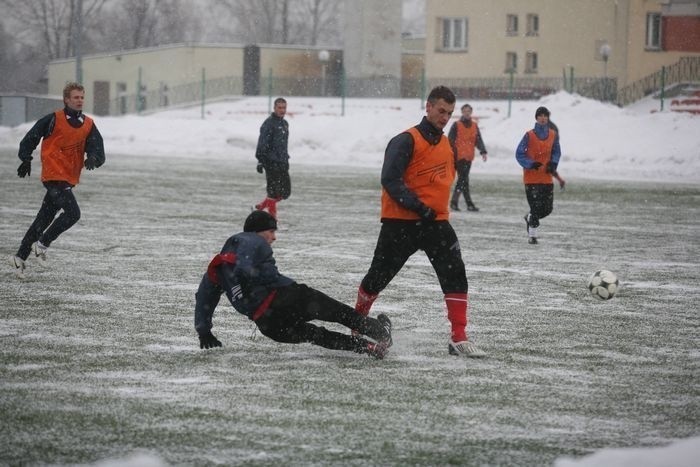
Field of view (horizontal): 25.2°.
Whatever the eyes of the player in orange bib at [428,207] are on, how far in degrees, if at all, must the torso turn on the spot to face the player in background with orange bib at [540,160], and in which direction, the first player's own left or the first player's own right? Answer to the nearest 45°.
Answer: approximately 135° to the first player's own left

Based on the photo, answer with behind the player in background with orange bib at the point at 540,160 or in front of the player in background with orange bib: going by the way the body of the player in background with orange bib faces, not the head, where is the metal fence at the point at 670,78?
behind

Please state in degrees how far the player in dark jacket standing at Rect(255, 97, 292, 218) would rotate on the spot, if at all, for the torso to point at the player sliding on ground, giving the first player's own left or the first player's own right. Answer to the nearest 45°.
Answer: approximately 45° to the first player's own right

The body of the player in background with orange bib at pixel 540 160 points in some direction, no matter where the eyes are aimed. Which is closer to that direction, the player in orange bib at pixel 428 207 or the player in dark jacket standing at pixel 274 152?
the player in orange bib

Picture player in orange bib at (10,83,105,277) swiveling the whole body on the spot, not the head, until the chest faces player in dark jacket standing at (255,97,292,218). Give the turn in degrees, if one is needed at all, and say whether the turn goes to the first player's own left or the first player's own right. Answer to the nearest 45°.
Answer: approximately 90° to the first player's own left

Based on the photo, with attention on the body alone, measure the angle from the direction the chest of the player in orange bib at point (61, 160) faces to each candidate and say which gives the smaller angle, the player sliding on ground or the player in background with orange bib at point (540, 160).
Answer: the player sliding on ground

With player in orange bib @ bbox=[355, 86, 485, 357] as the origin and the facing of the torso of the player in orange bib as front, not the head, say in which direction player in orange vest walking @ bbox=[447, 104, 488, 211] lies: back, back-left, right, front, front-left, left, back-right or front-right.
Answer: back-left

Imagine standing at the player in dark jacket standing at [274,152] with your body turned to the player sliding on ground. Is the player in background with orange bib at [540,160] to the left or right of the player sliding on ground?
left

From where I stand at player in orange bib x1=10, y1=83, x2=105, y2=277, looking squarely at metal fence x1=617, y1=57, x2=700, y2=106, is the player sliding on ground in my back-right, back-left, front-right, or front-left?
back-right

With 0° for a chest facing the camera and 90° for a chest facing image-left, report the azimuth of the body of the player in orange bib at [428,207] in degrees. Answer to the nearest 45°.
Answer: approximately 315°

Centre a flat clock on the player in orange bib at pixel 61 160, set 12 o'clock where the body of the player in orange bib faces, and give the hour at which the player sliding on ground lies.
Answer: The player sliding on ground is roughly at 1 o'clock from the player in orange bib.
